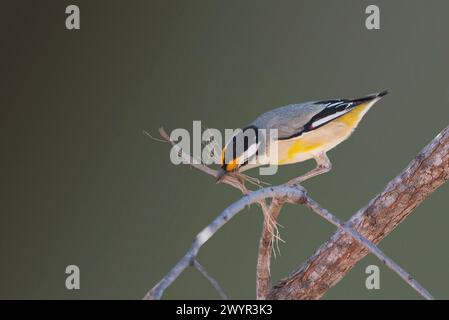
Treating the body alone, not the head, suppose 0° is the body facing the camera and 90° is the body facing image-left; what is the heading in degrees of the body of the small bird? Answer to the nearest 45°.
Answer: approximately 90°
